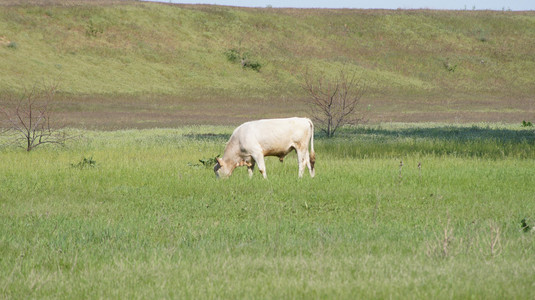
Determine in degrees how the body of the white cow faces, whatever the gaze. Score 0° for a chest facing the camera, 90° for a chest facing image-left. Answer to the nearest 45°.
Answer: approximately 90°

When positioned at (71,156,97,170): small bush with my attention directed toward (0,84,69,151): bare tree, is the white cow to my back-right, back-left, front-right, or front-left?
back-right

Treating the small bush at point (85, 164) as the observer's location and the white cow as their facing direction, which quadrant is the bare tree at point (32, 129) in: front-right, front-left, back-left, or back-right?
back-left

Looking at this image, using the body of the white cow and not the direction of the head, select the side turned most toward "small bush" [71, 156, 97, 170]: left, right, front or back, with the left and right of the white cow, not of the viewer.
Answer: front

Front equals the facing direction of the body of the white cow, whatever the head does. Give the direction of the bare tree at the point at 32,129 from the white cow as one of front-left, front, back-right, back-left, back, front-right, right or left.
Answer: front-right
